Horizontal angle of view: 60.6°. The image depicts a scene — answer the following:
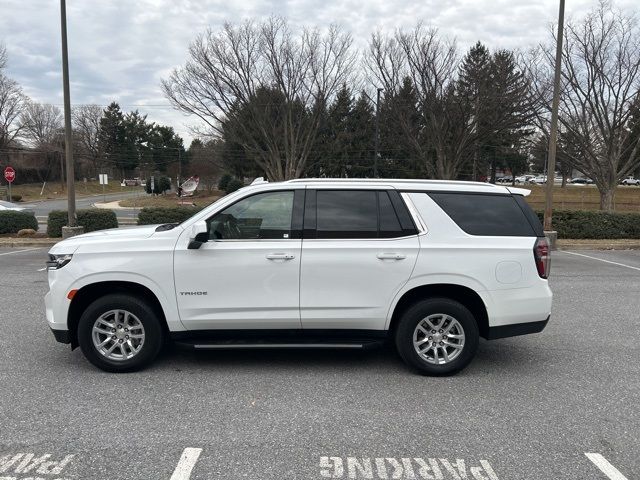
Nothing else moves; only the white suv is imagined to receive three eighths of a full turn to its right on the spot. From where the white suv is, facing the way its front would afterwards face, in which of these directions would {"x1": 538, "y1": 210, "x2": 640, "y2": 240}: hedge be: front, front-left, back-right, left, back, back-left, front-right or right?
front

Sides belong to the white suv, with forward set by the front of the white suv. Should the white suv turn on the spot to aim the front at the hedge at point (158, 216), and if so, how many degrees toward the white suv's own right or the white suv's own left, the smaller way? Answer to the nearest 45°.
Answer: approximately 90° to the white suv's own right

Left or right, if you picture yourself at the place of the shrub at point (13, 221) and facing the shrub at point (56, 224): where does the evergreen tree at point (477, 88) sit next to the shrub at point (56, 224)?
left

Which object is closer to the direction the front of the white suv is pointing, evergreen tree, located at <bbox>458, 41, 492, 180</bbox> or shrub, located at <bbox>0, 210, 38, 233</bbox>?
the shrub

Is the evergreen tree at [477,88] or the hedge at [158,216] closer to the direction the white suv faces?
the hedge

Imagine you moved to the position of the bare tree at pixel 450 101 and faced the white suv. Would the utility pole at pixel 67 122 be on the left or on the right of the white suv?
right

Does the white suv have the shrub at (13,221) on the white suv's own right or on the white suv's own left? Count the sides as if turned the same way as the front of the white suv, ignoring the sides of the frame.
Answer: on the white suv's own right

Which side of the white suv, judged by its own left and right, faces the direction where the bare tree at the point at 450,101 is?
right

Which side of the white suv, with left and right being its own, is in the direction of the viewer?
left

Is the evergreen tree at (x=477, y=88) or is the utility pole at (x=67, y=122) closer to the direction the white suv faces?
the utility pole

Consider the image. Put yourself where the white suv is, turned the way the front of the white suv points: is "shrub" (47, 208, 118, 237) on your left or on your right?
on your right

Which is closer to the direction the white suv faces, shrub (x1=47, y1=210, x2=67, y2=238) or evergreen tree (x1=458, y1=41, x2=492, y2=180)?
the shrub

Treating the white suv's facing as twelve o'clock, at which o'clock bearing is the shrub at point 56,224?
The shrub is roughly at 2 o'clock from the white suv.
